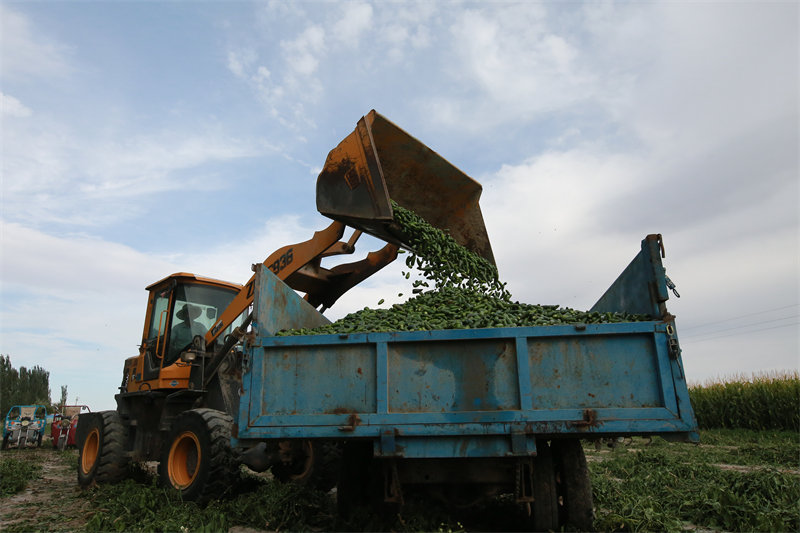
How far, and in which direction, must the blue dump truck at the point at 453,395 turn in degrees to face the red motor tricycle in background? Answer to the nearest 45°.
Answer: approximately 45° to its left

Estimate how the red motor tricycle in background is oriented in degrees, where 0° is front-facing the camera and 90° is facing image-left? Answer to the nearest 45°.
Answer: approximately 0°
